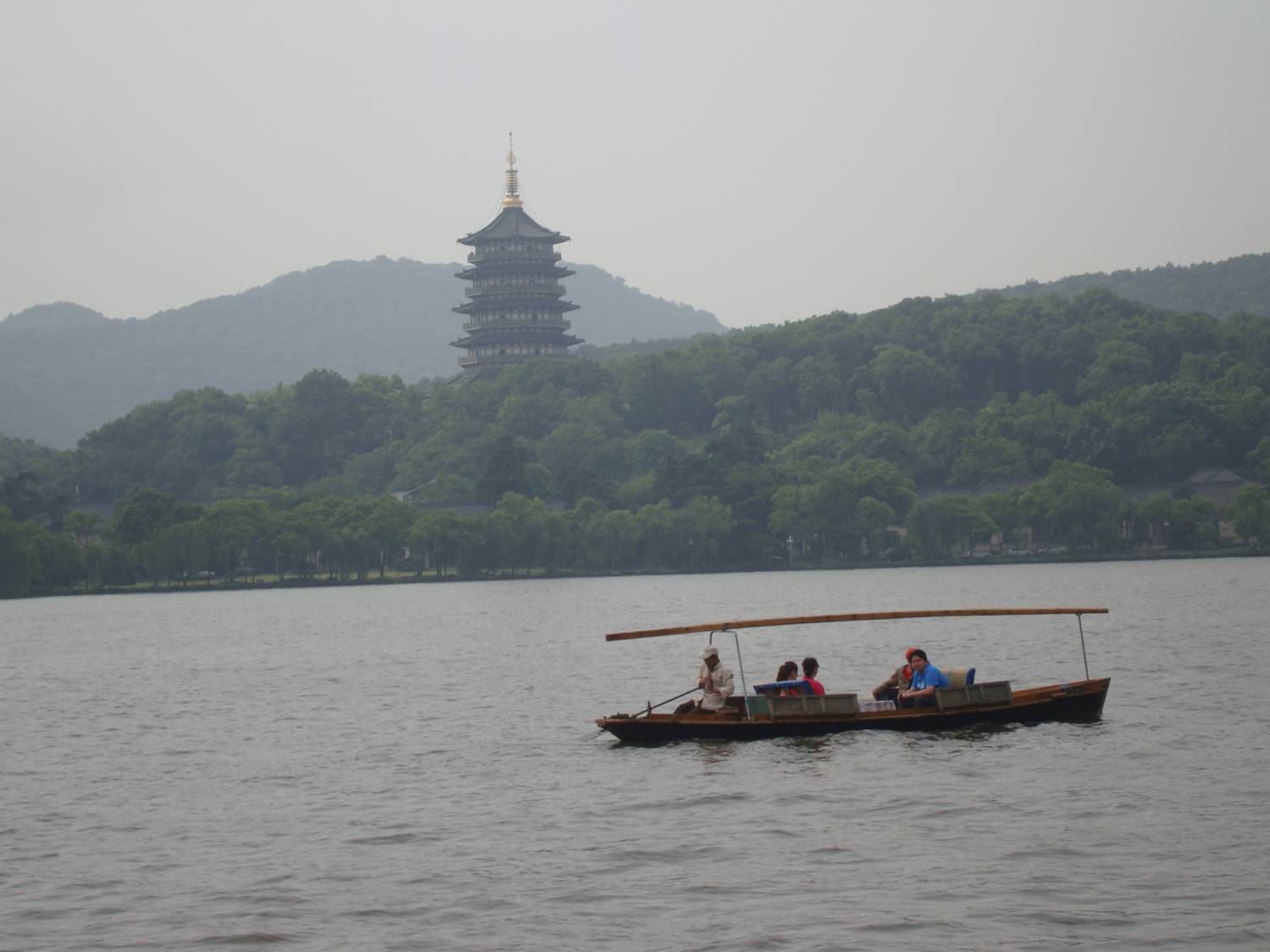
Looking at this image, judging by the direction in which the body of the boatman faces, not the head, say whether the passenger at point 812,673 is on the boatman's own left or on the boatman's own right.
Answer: on the boatman's own left

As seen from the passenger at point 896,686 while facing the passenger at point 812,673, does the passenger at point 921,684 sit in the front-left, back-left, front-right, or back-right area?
back-left
